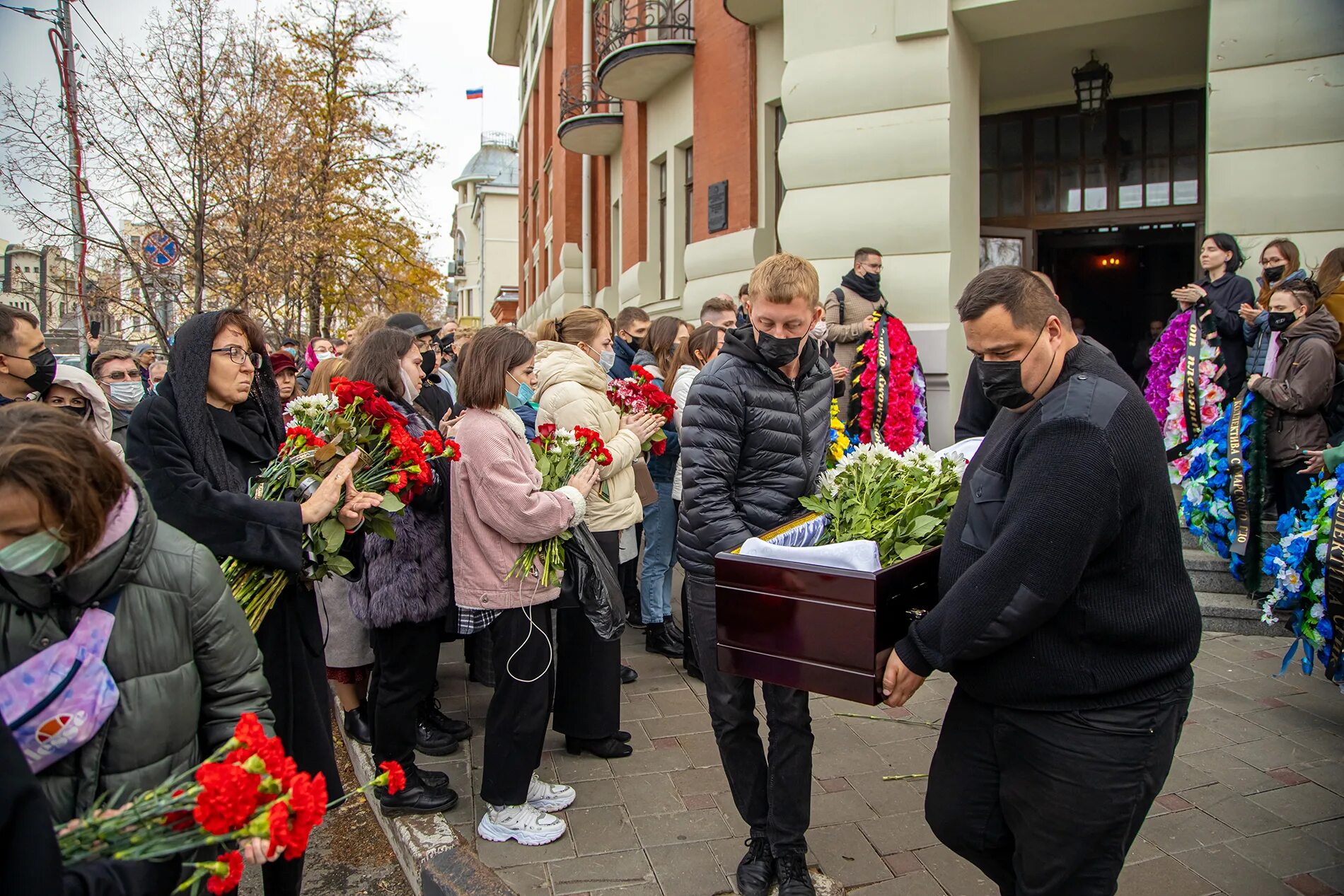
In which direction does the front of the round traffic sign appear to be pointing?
toward the camera

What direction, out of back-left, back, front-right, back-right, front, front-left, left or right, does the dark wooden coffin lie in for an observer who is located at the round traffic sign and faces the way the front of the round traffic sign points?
front

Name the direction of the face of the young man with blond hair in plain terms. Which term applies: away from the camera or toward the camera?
toward the camera

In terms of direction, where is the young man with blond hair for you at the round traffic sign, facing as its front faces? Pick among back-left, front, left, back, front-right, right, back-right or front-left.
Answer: front

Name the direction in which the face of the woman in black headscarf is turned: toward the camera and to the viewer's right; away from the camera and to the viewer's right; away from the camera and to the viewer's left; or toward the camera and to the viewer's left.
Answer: toward the camera and to the viewer's right

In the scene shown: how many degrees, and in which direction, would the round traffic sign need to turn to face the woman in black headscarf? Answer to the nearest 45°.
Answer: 0° — it already faces them
